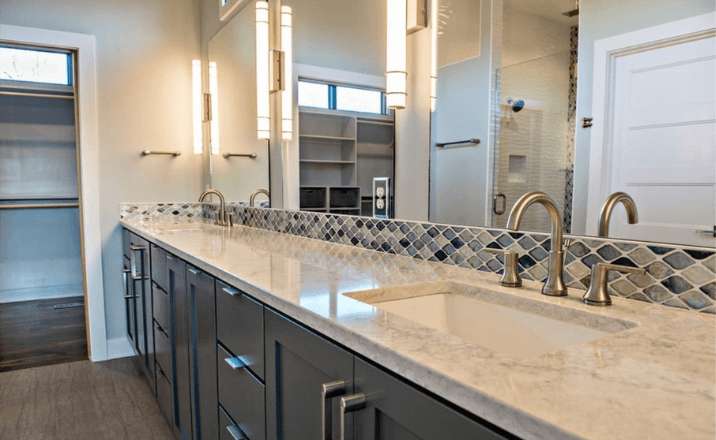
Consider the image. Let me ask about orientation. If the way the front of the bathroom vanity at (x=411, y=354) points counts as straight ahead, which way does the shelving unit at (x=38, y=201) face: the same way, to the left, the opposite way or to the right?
to the left

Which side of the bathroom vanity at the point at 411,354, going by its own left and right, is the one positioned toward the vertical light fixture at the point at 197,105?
right

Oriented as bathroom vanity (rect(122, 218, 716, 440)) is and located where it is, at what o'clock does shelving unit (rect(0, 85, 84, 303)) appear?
The shelving unit is roughly at 3 o'clock from the bathroom vanity.

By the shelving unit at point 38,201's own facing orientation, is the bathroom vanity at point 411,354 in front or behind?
in front

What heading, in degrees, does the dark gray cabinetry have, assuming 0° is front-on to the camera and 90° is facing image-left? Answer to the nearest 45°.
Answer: approximately 90°

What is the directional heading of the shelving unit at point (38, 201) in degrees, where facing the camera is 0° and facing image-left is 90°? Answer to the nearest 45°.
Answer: approximately 0°
